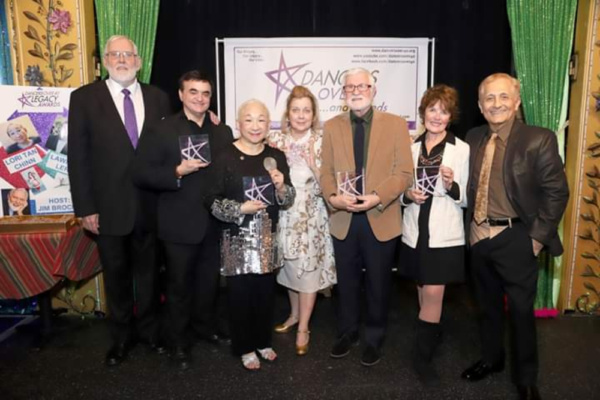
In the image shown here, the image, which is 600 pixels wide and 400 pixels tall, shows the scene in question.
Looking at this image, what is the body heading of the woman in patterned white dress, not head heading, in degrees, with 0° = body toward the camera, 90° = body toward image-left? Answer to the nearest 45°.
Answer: approximately 0°

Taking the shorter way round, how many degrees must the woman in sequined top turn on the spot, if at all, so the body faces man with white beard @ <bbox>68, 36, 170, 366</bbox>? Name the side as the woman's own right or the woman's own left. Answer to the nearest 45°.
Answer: approximately 135° to the woman's own right

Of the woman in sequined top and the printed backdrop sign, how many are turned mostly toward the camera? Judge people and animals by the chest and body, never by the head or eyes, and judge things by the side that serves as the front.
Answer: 2

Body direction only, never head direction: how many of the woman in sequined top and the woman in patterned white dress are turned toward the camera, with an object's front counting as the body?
2

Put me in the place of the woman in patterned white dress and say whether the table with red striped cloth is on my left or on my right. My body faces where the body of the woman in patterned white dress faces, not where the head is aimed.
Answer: on my right

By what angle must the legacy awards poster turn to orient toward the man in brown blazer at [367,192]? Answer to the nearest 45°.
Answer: approximately 45° to its left

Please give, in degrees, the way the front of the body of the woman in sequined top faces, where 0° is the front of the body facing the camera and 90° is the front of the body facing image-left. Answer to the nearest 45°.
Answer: approximately 0°
